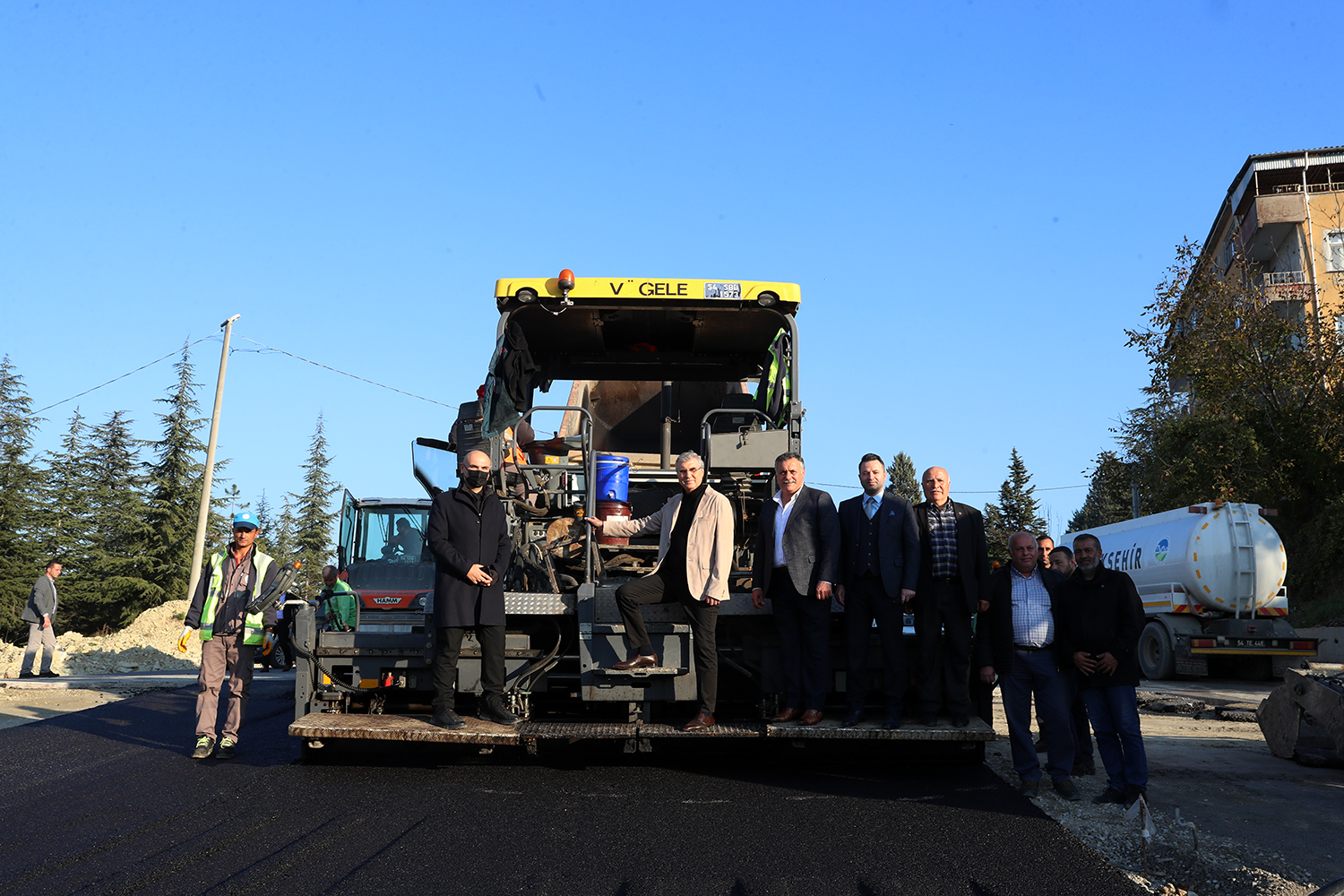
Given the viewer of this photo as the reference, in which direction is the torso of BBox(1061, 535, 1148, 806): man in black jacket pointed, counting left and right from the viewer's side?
facing the viewer and to the left of the viewer

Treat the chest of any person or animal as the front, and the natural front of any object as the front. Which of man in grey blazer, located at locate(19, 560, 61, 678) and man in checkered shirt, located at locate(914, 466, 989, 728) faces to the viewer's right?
the man in grey blazer

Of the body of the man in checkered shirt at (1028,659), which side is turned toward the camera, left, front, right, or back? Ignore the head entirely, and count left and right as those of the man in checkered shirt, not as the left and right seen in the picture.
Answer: front

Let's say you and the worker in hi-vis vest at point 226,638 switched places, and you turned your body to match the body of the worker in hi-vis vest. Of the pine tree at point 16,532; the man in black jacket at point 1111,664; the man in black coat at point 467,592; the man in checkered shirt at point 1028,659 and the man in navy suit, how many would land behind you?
1

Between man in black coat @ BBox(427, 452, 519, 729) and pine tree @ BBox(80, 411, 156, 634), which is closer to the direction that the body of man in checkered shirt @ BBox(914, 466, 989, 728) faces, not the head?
the man in black coat

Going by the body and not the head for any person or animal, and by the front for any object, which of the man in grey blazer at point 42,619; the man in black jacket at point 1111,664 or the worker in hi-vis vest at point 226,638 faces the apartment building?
the man in grey blazer

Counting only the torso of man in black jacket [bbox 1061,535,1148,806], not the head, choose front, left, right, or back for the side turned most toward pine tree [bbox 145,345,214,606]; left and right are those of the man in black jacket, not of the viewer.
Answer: right

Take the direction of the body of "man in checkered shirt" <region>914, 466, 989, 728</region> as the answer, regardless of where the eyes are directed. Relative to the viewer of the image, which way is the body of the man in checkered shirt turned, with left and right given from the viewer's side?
facing the viewer

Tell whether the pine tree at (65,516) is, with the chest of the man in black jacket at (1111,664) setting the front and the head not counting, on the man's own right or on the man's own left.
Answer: on the man's own right
